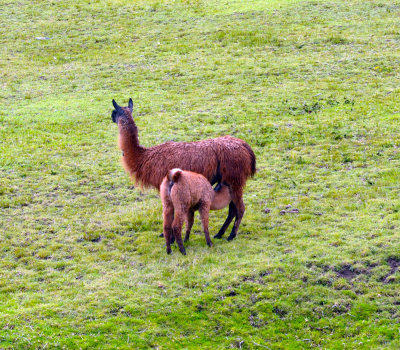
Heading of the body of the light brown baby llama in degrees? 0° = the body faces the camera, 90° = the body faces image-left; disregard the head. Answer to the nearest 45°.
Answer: approximately 225°

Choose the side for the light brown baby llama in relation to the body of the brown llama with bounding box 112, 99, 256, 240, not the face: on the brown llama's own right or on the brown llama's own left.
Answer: on the brown llama's own left

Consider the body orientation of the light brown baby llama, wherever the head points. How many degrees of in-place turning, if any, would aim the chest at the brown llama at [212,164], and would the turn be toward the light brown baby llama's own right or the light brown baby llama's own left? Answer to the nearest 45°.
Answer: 0° — it already faces it

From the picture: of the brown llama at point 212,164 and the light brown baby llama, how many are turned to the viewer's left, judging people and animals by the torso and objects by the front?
1

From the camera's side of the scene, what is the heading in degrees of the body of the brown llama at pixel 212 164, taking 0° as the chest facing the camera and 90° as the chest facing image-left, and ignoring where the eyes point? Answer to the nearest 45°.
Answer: approximately 90°
